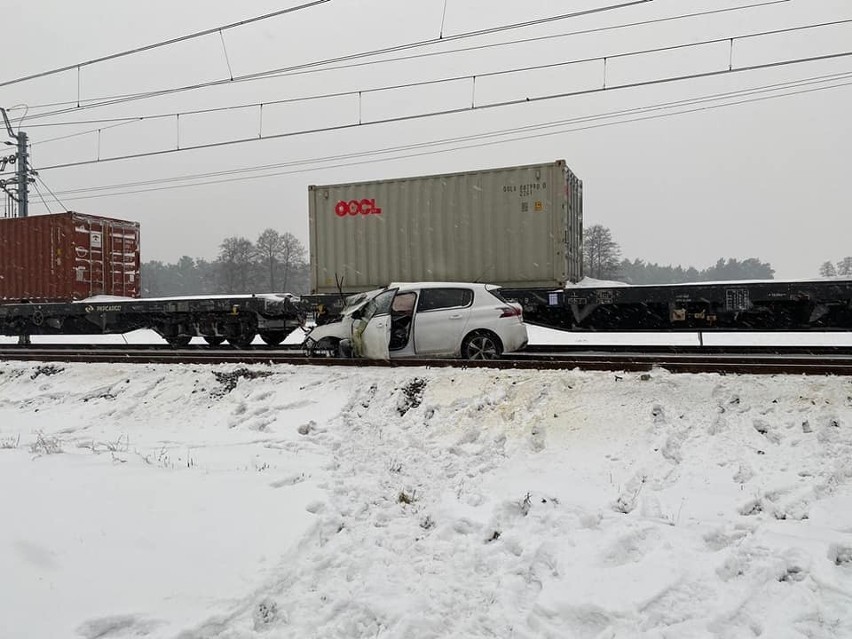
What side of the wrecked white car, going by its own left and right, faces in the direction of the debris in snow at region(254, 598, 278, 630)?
left

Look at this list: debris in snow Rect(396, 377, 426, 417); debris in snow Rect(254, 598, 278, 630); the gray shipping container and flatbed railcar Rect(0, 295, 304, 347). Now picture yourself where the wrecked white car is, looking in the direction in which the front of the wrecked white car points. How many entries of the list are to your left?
2

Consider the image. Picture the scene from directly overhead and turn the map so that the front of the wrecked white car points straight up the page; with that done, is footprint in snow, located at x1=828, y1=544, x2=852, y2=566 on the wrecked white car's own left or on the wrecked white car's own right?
on the wrecked white car's own left

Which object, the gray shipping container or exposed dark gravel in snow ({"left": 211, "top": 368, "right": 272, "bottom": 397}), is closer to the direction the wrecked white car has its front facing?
the exposed dark gravel in snow

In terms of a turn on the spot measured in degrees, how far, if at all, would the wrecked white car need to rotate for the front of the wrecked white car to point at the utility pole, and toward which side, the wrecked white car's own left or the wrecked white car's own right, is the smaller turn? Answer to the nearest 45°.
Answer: approximately 45° to the wrecked white car's own right

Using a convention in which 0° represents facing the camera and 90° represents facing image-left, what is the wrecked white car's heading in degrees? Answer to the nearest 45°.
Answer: approximately 90°
